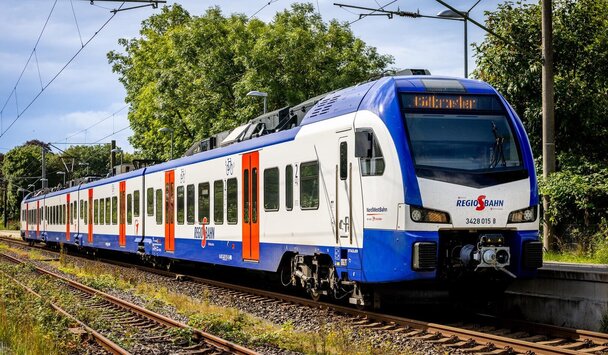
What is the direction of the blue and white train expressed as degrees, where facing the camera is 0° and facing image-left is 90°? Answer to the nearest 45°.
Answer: approximately 315°

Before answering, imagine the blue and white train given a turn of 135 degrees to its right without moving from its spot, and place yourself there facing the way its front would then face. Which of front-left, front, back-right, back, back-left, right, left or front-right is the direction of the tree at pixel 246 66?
right

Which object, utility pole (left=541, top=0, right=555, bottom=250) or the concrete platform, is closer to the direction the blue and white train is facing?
the concrete platform

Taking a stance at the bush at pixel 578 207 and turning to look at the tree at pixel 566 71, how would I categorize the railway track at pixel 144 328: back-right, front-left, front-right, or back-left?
back-left

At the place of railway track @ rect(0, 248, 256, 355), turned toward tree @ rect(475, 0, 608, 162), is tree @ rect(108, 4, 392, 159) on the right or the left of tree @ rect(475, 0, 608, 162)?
left

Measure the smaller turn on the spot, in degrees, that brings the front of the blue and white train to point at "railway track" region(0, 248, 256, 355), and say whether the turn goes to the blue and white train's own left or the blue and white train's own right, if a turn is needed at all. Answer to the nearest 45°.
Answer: approximately 45° to the blue and white train's own right

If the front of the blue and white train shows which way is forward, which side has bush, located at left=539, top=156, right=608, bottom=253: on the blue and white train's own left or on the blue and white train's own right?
on the blue and white train's own left

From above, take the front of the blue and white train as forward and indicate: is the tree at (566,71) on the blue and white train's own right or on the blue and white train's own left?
on the blue and white train's own left
